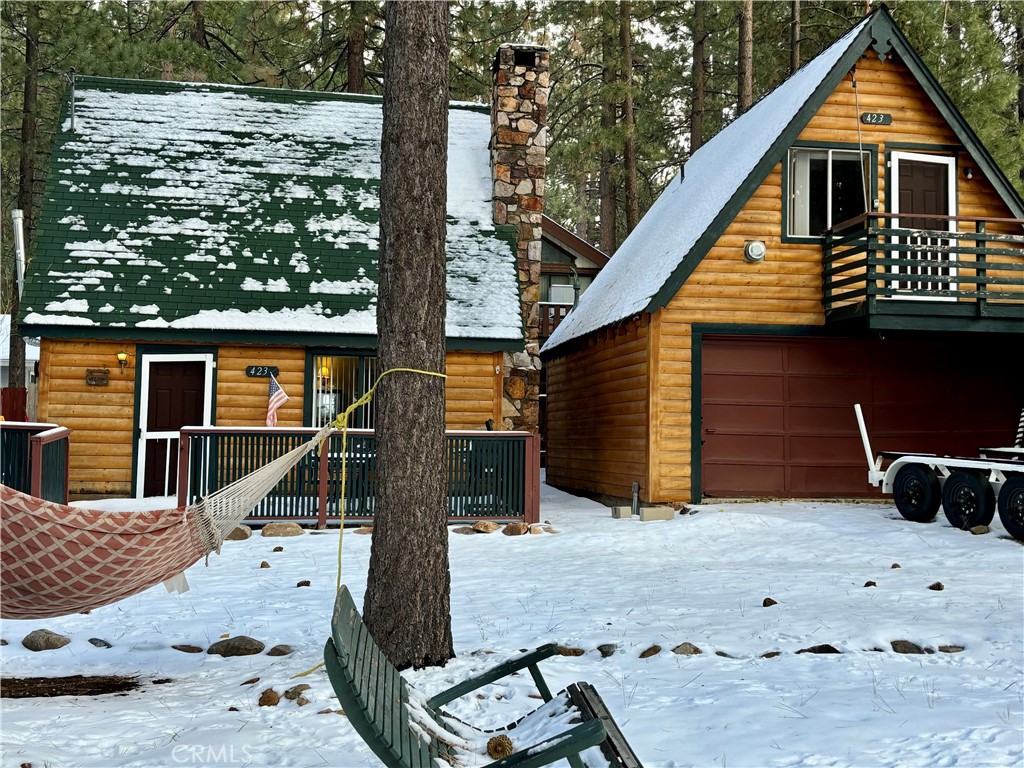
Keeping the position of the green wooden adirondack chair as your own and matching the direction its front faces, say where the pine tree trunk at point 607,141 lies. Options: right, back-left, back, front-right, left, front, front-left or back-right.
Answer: front-left

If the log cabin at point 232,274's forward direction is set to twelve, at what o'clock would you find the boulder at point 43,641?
The boulder is roughly at 12 o'clock from the log cabin.

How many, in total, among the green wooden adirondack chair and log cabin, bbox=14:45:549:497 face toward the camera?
1

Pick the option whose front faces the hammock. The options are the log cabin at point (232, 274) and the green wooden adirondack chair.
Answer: the log cabin

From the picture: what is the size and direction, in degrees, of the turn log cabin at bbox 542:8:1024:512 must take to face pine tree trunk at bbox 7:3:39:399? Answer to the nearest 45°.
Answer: approximately 90° to its right

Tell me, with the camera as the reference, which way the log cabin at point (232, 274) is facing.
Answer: facing the viewer

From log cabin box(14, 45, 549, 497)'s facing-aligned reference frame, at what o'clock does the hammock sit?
The hammock is roughly at 12 o'clock from the log cabin.

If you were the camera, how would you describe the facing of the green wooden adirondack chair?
facing away from the viewer and to the right of the viewer

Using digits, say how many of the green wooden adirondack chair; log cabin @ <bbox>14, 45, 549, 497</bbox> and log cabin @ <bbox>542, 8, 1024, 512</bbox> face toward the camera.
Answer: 2

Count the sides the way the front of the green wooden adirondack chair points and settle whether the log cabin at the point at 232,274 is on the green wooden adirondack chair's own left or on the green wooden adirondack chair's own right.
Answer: on the green wooden adirondack chair's own left

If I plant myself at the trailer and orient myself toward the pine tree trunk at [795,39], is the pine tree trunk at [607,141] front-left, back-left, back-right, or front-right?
front-left

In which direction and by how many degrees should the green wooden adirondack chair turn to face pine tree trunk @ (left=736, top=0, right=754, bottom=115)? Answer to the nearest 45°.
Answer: approximately 45° to its left

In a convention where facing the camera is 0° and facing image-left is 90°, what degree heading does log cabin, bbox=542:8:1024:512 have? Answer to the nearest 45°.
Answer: approximately 0°

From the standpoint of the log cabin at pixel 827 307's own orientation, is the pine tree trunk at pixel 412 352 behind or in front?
in front
